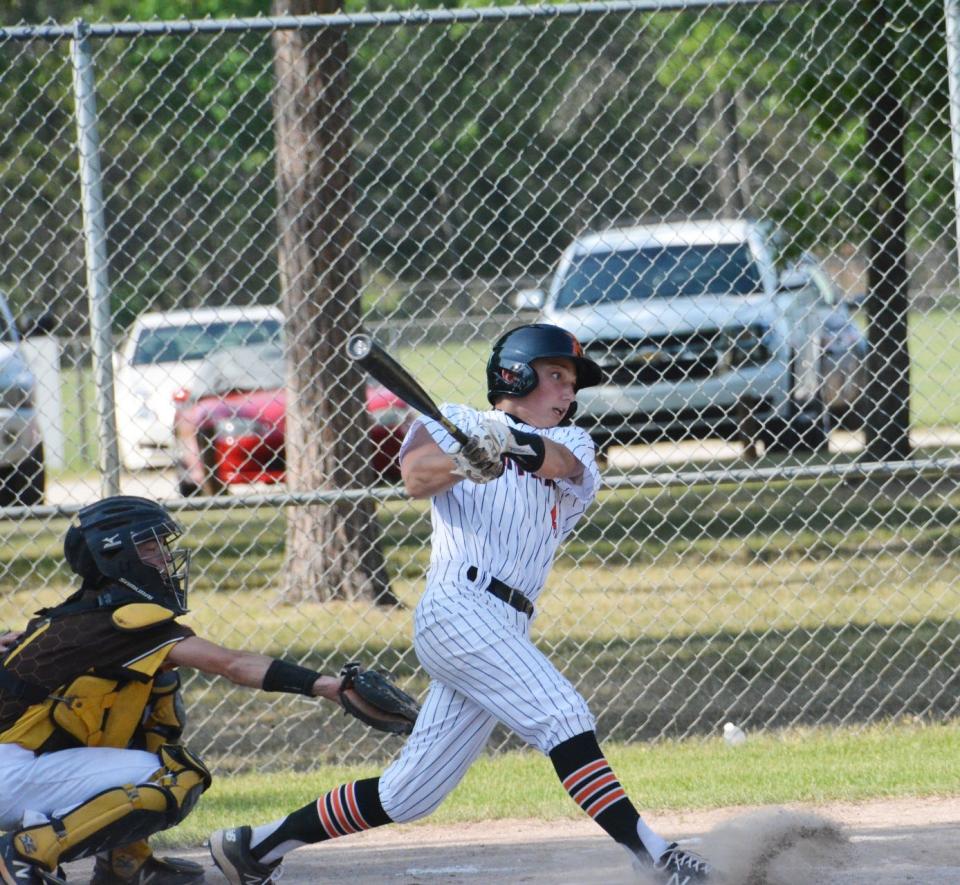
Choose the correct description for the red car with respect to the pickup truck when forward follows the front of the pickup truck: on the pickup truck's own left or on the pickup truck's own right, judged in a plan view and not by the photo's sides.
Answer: on the pickup truck's own right

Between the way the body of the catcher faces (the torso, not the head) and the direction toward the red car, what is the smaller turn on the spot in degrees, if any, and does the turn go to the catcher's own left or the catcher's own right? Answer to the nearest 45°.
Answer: approximately 90° to the catcher's own left

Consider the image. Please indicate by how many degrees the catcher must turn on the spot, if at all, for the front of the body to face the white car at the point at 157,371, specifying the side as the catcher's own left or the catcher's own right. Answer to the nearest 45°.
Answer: approximately 90° to the catcher's own left

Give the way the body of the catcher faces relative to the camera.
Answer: to the viewer's right

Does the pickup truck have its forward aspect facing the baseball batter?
yes

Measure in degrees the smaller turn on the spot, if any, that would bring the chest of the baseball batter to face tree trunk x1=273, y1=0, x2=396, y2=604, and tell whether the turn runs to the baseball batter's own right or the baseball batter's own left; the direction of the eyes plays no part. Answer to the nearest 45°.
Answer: approximately 135° to the baseball batter's own left

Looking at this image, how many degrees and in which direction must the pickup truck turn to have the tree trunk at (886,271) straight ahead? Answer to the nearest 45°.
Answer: approximately 90° to its left

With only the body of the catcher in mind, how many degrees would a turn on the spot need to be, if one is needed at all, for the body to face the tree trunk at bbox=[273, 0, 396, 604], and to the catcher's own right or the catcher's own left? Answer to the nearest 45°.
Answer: approximately 90° to the catcher's own left

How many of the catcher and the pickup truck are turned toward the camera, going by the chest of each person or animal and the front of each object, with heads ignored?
1

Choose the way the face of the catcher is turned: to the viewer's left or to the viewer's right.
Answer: to the viewer's right

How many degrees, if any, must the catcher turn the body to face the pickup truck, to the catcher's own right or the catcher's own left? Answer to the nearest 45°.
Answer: approximately 45° to the catcher's own left

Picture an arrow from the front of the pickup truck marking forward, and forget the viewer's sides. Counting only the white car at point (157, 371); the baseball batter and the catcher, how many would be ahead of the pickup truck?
2

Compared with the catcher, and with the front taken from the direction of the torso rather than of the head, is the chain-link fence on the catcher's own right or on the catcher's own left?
on the catcher's own left

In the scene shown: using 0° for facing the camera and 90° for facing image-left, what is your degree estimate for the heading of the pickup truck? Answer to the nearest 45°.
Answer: approximately 0°
